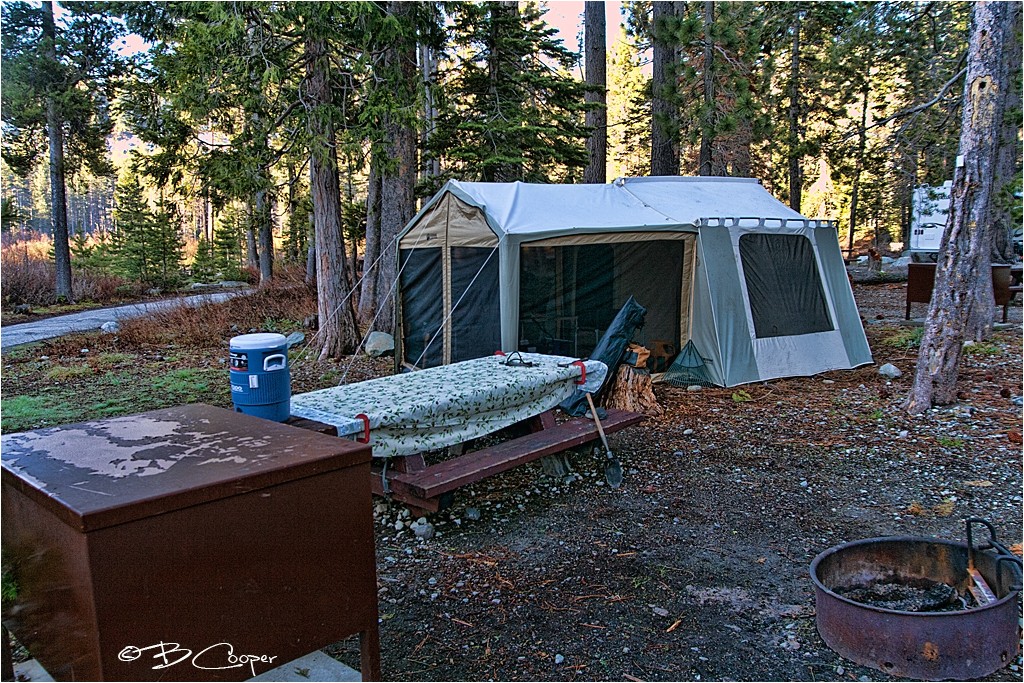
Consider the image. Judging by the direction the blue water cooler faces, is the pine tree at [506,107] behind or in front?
behind

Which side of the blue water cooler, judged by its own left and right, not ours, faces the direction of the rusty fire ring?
left

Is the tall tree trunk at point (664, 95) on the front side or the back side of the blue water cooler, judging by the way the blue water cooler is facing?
on the back side

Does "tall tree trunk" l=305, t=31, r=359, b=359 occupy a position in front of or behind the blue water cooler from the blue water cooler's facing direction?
behind

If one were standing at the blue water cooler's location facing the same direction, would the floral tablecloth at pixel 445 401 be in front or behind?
behind

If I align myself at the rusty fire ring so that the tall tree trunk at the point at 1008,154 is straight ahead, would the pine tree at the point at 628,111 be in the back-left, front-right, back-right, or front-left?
front-left

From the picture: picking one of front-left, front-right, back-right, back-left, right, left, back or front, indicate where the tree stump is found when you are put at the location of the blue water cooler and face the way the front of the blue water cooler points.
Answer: back

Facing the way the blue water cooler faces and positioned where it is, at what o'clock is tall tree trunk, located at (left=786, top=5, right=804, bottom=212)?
The tall tree trunk is roughly at 6 o'clock from the blue water cooler.

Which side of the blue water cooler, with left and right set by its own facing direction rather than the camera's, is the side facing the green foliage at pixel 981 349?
back

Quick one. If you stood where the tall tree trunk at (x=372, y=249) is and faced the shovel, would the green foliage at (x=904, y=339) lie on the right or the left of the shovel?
left

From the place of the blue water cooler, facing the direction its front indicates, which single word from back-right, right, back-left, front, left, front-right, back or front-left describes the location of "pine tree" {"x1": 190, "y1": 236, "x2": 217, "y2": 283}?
back-right

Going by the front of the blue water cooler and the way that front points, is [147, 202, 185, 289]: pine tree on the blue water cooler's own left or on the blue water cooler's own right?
on the blue water cooler's own right

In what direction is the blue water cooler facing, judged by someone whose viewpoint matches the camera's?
facing the viewer and to the left of the viewer

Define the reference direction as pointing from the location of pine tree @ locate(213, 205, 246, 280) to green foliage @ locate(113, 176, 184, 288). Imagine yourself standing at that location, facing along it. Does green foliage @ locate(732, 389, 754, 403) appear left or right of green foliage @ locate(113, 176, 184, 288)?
left

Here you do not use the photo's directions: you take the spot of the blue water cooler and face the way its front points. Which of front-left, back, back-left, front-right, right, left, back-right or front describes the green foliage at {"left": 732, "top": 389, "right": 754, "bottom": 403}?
back
